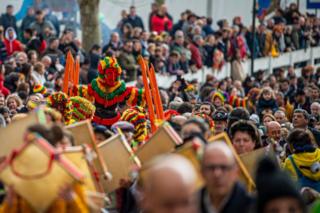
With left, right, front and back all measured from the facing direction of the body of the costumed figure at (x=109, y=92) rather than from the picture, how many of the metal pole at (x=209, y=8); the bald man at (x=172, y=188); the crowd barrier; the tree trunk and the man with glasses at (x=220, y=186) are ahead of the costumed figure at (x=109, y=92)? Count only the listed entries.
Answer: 2

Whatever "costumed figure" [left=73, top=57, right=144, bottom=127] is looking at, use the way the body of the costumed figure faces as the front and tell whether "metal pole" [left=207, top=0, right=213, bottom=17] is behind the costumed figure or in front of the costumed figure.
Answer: behind

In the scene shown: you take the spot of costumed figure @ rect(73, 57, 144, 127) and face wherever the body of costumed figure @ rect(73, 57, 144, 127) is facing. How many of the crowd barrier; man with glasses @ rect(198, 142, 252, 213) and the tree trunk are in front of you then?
1

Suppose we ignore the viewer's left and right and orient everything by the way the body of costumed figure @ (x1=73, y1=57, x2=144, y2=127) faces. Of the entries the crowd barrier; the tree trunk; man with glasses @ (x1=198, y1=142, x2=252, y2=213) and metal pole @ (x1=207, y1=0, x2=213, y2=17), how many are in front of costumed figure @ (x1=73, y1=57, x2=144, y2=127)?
1

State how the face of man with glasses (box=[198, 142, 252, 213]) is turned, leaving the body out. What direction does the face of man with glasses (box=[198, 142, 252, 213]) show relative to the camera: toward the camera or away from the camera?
toward the camera

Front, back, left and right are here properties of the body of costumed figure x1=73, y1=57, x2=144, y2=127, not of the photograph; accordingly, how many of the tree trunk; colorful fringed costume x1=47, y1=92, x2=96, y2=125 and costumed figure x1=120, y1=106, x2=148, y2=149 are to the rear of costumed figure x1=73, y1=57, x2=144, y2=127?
1

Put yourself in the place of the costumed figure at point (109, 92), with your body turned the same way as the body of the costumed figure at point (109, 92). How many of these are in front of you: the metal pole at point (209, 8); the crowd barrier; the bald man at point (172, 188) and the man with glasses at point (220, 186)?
2

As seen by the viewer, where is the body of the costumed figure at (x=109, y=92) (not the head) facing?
toward the camera

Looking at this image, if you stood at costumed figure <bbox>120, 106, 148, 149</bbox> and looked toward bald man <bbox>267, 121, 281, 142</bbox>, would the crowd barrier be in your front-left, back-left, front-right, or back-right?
front-left

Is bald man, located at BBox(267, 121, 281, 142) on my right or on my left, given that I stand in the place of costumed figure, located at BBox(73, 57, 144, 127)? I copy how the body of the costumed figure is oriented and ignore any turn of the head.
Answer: on my left

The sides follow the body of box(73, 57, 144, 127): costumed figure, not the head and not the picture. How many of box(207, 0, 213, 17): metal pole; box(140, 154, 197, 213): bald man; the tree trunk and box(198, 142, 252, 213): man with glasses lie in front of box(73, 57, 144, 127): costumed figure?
2

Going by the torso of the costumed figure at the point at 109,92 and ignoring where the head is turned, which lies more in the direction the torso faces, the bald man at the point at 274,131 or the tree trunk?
the bald man

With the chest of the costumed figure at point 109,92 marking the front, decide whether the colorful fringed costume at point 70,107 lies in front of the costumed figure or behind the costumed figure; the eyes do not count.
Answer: in front

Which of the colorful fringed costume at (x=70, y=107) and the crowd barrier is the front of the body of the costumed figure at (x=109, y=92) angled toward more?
the colorful fringed costume

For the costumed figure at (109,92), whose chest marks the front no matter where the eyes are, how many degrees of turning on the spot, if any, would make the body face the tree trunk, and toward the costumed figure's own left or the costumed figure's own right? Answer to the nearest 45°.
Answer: approximately 180°
